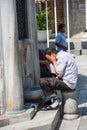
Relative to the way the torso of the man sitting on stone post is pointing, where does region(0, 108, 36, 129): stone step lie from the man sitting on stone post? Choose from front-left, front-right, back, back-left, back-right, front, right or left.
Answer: front-left

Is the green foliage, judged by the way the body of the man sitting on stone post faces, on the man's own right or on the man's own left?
on the man's own right

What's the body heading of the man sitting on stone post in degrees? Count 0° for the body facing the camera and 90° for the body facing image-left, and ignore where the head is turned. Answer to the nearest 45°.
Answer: approximately 90°

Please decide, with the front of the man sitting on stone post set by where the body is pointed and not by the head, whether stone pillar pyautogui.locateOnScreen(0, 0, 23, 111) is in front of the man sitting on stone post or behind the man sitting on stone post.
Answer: in front

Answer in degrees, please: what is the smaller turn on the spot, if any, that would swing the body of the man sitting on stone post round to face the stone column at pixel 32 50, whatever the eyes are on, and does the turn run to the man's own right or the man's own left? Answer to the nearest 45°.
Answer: approximately 45° to the man's own right
